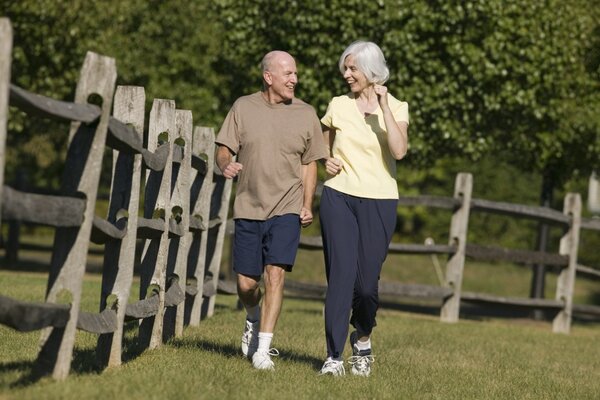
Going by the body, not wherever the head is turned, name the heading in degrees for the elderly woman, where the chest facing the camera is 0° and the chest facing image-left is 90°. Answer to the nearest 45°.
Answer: approximately 0°

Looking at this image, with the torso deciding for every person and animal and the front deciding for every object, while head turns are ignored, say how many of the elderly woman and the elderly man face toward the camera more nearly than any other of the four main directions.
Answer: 2

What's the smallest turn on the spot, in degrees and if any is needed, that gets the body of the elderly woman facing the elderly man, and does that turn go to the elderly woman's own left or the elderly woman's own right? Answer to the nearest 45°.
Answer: approximately 90° to the elderly woman's own right

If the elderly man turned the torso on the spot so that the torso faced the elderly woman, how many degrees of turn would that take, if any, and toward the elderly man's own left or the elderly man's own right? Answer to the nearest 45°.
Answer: approximately 90° to the elderly man's own left

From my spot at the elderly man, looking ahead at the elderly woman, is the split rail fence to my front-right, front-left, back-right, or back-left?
back-right

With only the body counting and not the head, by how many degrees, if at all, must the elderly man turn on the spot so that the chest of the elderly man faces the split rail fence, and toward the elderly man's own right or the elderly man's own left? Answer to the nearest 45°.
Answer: approximately 45° to the elderly man's own right

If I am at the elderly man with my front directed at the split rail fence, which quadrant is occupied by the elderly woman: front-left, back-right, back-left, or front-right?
back-left
